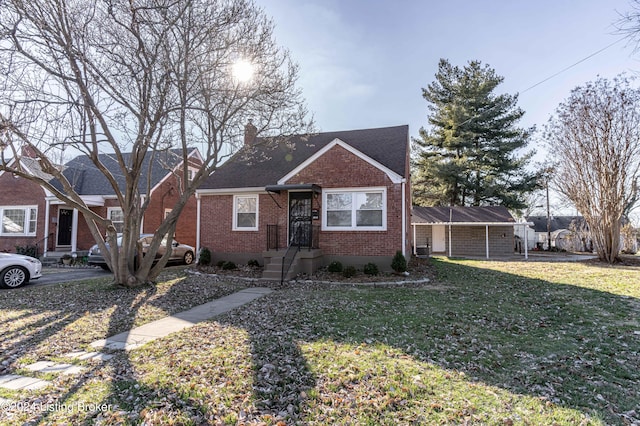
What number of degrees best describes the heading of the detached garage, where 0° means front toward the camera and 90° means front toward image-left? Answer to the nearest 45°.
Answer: approximately 0°

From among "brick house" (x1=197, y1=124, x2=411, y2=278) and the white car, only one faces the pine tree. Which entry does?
the white car

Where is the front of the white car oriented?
to the viewer's right

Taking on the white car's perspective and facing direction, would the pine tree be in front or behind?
in front

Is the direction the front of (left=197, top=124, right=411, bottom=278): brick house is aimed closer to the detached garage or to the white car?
the white car

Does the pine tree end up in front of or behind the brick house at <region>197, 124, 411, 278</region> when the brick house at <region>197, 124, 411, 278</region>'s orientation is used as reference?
behind

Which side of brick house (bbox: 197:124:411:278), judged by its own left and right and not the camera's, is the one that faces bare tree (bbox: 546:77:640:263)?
left

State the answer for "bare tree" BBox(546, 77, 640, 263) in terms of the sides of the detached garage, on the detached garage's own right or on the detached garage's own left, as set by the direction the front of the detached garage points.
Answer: on the detached garage's own left

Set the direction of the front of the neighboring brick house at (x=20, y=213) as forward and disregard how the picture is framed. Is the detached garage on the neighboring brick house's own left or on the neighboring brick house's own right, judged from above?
on the neighboring brick house's own left

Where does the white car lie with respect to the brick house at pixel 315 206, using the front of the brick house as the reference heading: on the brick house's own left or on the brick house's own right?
on the brick house's own right

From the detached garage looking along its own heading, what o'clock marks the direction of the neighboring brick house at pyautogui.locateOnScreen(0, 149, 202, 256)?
The neighboring brick house is roughly at 2 o'clock from the detached garage.

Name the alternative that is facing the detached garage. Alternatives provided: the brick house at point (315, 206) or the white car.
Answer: the white car

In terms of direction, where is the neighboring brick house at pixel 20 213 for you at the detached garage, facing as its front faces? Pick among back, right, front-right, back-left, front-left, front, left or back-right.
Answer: front-right
